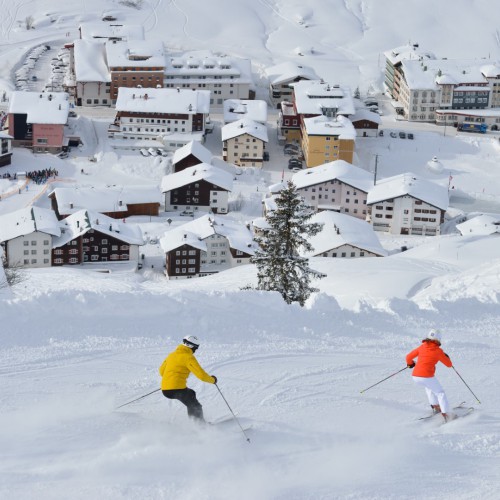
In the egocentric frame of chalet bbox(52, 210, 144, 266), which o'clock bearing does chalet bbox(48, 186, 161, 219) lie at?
chalet bbox(48, 186, 161, 219) is roughly at 6 o'clock from chalet bbox(52, 210, 144, 266).

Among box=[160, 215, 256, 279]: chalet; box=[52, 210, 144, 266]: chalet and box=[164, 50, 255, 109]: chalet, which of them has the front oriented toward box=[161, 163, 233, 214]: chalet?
box=[164, 50, 255, 109]: chalet

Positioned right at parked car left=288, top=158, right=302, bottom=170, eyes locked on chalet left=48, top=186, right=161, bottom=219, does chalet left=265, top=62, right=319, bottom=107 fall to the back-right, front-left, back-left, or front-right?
back-right

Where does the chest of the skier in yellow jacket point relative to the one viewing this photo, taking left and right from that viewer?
facing away from the viewer and to the right of the viewer

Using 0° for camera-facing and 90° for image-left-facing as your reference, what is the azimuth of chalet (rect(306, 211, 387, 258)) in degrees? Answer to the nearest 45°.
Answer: approximately 0°

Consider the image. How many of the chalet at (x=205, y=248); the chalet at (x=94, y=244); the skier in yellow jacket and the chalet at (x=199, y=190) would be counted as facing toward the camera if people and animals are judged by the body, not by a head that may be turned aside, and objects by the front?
3

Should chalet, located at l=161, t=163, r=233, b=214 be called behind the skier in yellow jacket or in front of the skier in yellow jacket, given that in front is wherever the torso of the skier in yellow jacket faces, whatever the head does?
in front

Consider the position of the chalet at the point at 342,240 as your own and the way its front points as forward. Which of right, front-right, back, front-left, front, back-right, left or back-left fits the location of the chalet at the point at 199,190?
back-right

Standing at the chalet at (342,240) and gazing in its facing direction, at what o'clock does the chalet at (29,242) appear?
the chalet at (29,242) is roughly at 3 o'clock from the chalet at (342,240).

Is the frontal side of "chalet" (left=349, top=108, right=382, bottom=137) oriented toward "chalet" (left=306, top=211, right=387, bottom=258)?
yes

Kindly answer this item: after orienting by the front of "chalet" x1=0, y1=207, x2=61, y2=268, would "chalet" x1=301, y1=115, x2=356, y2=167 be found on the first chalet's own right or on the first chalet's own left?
on the first chalet's own left

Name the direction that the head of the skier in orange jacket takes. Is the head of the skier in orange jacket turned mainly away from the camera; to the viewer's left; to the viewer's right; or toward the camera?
away from the camera

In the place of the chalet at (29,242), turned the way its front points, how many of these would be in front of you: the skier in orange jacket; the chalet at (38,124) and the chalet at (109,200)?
1
